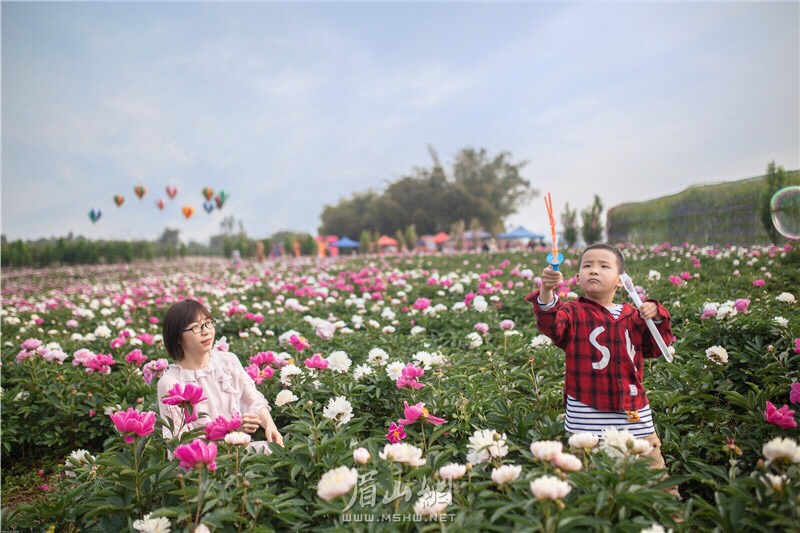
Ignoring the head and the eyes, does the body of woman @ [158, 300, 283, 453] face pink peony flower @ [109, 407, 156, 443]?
no

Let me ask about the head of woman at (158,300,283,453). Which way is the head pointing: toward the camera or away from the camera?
toward the camera

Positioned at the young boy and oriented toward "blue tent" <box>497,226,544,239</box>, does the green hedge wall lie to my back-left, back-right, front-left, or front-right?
front-right

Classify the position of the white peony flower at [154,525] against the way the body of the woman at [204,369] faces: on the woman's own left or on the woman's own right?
on the woman's own right

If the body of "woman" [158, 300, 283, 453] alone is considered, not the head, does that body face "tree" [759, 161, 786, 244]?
no

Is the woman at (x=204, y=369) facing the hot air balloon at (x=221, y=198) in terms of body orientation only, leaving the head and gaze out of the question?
no

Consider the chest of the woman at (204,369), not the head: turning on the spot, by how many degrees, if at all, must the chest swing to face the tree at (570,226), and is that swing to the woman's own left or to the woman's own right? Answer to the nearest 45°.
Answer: approximately 90° to the woman's own left

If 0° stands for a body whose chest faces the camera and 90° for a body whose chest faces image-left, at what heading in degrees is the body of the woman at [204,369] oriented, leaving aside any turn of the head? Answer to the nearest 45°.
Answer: approximately 315°

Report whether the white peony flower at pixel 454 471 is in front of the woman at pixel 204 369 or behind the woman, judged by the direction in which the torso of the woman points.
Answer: in front

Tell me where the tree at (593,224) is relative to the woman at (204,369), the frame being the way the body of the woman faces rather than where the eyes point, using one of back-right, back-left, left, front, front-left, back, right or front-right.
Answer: left

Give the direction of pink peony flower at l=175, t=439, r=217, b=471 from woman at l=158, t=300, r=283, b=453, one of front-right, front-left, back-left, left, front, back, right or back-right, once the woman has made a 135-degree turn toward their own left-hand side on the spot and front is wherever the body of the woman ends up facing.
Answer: back
